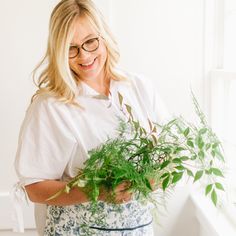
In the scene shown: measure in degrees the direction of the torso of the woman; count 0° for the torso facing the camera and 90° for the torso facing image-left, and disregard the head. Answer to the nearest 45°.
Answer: approximately 315°

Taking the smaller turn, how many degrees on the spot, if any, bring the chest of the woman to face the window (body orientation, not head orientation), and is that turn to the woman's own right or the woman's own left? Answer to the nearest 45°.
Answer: approximately 90° to the woman's own left
